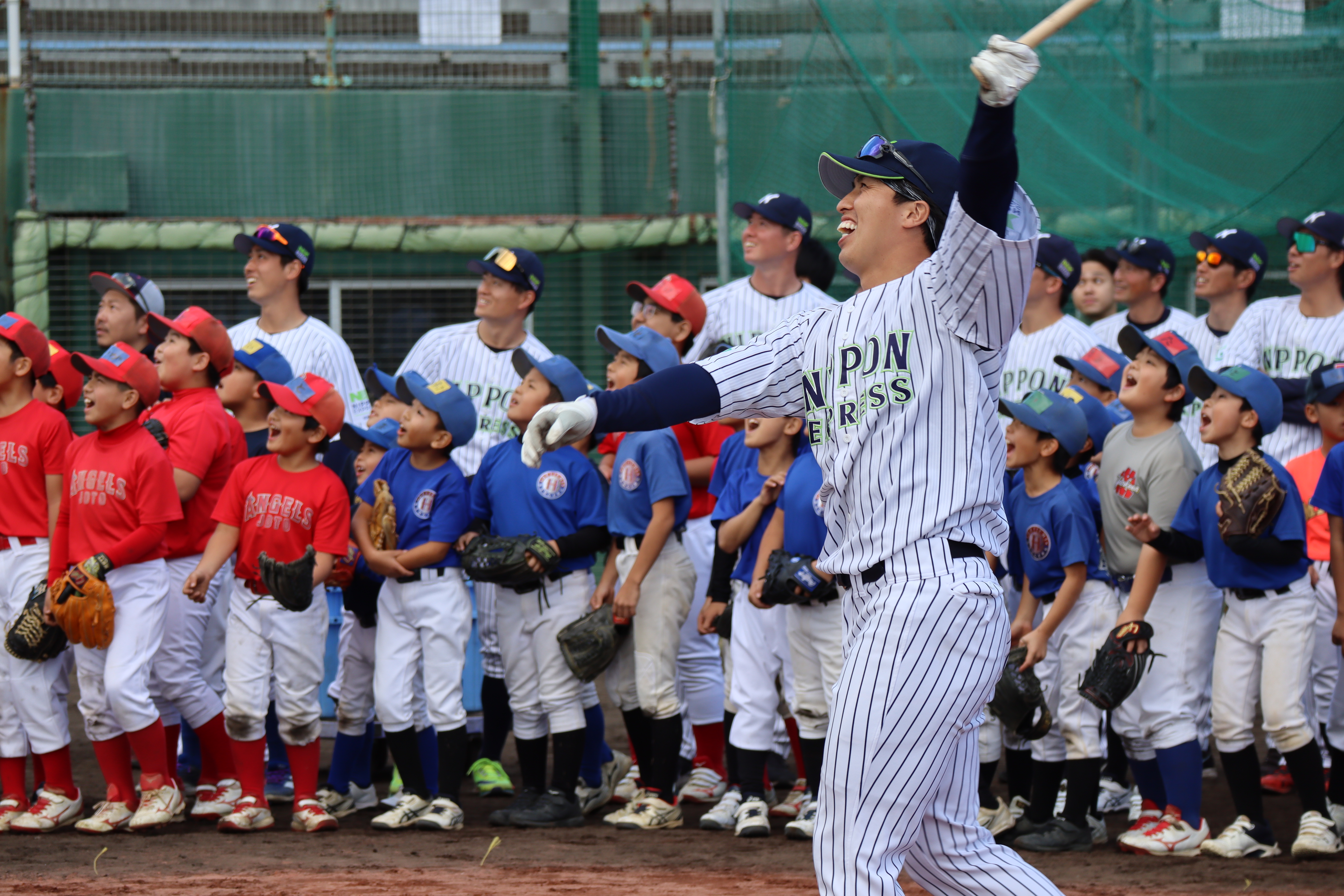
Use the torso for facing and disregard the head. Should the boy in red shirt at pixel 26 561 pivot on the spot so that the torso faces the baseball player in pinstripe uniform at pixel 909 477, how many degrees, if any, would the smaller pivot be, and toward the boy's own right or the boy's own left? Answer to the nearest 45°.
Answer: approximately 90° to the boy's own left

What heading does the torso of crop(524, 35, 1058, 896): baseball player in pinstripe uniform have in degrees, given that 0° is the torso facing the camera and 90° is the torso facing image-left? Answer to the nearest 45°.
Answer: approximately 45°

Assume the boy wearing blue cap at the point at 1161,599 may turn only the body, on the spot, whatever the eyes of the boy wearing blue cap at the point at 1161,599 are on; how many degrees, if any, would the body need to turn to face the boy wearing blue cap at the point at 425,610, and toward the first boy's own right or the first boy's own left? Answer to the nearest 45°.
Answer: approximately 45° to the first boy's own right

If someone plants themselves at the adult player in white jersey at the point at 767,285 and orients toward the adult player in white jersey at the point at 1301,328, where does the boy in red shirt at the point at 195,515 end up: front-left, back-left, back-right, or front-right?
back-right

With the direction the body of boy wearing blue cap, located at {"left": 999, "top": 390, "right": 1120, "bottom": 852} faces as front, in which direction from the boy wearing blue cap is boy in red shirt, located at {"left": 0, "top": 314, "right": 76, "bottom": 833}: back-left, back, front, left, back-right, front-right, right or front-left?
front-right

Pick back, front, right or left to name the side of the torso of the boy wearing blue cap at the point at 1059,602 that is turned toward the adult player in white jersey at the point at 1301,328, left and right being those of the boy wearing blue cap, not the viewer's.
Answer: back

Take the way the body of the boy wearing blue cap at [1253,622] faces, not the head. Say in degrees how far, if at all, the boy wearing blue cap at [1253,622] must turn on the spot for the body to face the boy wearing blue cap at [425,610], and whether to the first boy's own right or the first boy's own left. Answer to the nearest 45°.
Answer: approximately 45° to the first boy's own right

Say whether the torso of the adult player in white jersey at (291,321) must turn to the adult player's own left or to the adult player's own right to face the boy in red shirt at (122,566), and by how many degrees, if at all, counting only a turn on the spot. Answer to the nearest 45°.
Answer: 0° — they already face them

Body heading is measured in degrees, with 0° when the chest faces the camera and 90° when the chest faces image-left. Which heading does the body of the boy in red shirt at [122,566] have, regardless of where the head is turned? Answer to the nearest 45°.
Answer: approximately 45°

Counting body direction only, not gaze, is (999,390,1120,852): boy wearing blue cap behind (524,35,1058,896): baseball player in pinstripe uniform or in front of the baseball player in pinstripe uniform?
behind

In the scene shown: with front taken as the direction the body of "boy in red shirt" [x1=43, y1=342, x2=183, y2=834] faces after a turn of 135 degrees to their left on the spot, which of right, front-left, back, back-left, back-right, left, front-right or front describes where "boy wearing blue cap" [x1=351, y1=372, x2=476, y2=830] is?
front

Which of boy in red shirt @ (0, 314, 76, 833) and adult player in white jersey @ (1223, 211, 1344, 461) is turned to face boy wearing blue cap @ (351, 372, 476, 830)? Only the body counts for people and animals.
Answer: the adult player in white jersey

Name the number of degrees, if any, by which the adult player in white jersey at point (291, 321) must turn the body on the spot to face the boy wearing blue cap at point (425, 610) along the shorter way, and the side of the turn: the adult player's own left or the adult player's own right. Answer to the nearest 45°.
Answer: approximately 45° to the adult player's own left

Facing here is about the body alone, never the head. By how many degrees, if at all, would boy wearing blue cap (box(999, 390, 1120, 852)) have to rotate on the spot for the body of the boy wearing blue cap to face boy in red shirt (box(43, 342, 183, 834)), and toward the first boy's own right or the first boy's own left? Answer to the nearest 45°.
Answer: approximately 45° to the first boy's own right

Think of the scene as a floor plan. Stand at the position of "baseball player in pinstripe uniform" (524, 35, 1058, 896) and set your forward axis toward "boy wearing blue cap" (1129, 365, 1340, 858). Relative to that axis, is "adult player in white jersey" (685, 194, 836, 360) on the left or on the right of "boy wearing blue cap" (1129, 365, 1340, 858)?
left

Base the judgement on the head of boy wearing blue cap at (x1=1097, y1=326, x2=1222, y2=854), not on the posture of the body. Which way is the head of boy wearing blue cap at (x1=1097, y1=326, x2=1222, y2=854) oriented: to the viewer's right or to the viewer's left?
to the viewer's left

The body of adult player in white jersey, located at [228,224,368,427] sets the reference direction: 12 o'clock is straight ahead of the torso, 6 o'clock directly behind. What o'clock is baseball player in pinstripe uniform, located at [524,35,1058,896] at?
The baseball player in pinstripe uniform is roughly at 10 o'clock from the adult player in white jersey.

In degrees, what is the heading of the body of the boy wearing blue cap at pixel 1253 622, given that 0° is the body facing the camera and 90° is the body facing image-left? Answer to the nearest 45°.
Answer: approximately 45°
